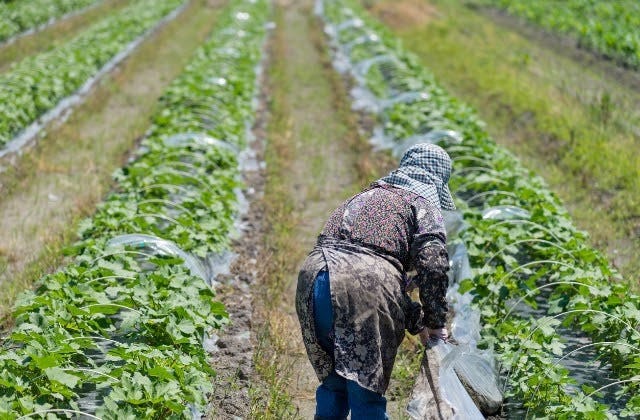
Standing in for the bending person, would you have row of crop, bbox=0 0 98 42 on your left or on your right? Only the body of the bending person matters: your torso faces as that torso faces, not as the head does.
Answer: on your left

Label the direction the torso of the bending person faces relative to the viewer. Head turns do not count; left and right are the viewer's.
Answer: facing away from the viewer and to the right of the viewer

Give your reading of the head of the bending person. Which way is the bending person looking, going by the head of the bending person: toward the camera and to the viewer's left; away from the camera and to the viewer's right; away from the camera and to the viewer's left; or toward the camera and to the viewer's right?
away from the camera and to the viewer's right

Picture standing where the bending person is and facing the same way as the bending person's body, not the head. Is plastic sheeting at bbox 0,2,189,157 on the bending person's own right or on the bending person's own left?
on the bending person's own left

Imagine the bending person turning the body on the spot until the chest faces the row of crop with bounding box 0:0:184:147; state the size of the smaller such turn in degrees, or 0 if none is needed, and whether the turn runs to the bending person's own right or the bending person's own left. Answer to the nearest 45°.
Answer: approximately 90° to the bending person's own left

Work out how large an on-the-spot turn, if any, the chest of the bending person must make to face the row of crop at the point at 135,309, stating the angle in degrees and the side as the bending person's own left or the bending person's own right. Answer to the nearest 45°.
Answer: approximately 135° to the bending person's own left

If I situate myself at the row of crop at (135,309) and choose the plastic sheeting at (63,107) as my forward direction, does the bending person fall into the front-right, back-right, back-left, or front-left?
back-right

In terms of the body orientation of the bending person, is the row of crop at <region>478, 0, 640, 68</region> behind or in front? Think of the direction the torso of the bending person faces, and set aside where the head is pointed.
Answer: in front

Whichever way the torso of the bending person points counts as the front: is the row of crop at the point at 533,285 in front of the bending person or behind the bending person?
in front
